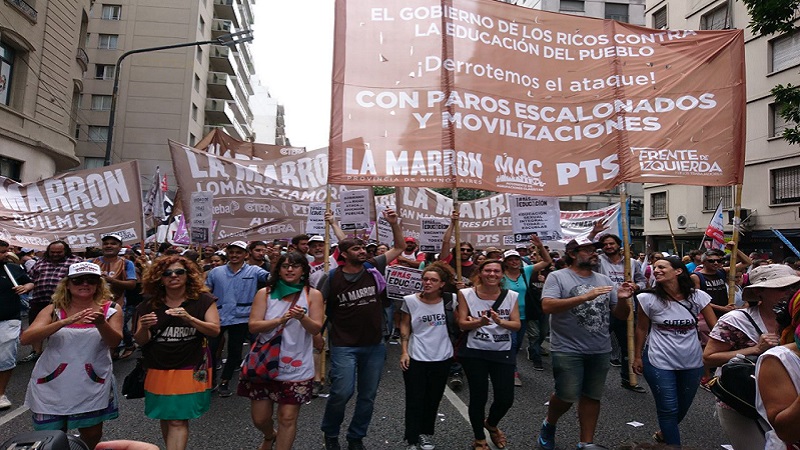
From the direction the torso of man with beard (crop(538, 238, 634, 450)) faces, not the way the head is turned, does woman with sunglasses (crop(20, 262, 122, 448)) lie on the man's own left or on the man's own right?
on the man's own right

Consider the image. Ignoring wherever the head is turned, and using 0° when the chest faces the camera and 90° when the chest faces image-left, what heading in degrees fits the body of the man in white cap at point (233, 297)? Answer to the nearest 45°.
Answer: approximately 0°

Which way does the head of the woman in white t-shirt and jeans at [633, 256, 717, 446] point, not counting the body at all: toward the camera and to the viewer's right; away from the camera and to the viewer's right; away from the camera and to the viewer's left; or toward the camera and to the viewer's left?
toward the camera and to the viewer's left

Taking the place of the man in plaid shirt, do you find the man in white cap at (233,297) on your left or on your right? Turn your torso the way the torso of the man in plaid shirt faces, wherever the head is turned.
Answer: on your left

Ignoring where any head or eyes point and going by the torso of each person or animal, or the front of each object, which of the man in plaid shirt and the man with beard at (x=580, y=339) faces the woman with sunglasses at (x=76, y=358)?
the man in plaid shirt

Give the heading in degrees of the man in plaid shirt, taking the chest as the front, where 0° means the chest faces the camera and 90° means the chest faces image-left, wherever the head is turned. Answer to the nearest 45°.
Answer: approximately 0°

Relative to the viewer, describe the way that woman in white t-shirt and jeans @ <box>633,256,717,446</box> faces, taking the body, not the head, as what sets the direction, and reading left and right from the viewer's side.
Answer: facing the viewer

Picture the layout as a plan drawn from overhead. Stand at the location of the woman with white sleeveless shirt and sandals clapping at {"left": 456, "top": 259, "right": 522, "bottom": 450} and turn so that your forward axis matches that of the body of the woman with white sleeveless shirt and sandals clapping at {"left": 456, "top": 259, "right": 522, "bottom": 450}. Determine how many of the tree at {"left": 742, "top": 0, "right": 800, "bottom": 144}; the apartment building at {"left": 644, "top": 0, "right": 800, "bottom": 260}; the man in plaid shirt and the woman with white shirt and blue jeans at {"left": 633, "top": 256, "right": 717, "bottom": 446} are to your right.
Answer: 1

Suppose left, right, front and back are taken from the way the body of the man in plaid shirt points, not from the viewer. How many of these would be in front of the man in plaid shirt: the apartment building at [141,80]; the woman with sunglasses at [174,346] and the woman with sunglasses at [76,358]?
2
